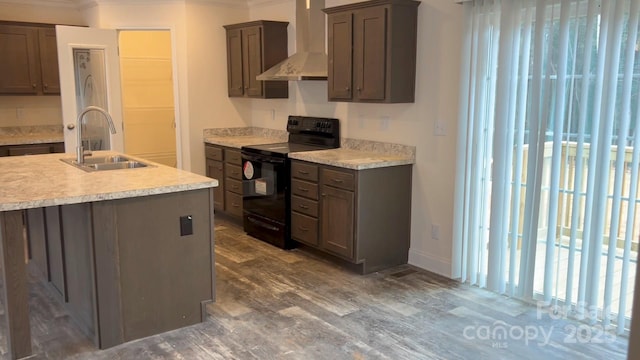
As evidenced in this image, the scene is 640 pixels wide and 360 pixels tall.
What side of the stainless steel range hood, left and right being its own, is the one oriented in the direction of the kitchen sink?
front

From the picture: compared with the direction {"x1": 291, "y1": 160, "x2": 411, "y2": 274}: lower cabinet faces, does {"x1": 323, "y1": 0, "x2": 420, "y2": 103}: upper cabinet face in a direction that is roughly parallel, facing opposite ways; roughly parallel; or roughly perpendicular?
roughly parallel

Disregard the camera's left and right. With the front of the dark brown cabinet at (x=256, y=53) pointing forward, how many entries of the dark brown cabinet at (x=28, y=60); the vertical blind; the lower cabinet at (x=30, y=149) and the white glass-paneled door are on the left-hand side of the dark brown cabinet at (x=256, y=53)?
1

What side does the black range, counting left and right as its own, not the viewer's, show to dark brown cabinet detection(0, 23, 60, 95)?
right

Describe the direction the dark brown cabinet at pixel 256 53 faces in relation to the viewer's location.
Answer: facing the viewer and to the left of the viewer

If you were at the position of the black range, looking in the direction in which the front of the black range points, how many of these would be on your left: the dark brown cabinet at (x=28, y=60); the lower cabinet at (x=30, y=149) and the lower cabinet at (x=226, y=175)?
0

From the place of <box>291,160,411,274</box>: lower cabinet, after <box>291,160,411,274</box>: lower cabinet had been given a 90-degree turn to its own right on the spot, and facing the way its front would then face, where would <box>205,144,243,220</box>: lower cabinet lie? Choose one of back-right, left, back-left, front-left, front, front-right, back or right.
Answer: front

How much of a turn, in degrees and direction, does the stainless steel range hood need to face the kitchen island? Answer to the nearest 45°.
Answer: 0° — it already faces it

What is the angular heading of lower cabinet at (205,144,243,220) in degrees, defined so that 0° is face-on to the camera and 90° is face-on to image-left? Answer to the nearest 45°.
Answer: approximately 45°

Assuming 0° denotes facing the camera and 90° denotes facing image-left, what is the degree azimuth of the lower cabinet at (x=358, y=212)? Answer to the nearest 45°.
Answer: approximately 45°

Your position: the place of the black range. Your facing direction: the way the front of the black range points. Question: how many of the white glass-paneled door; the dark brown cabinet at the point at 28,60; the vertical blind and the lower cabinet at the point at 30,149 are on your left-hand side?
1

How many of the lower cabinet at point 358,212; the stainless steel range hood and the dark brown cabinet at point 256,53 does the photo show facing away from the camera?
0

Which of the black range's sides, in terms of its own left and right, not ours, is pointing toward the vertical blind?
left

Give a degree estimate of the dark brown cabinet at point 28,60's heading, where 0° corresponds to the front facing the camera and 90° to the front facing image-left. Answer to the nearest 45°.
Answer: approximately 0°

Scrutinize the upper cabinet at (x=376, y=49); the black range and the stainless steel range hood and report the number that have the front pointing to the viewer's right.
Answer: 0

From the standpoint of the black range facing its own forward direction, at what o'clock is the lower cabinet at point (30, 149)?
The lower cabinet is roughly at 2 o'clock from the black range.

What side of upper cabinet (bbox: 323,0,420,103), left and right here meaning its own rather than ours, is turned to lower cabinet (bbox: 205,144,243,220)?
right
